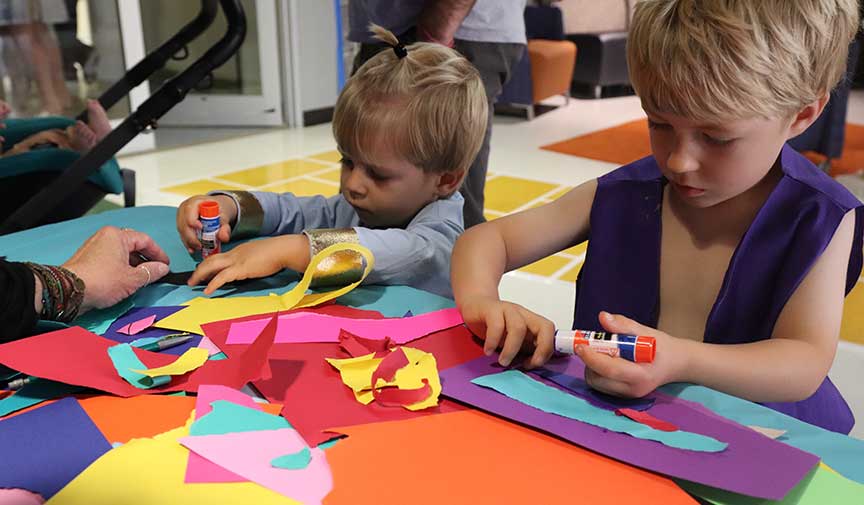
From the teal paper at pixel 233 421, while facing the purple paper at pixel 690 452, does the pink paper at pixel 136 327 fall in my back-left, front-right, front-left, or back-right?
back-left

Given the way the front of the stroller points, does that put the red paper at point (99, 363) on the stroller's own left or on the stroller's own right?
on the stroller's own left

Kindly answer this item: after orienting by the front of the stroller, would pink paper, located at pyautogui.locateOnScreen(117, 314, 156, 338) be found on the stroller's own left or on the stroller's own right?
on the stroller's own left

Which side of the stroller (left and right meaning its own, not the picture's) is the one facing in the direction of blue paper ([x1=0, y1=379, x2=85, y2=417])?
left

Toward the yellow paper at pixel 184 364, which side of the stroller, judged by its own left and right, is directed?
left

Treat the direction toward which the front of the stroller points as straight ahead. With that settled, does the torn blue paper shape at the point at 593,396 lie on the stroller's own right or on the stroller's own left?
on the stroller's own left

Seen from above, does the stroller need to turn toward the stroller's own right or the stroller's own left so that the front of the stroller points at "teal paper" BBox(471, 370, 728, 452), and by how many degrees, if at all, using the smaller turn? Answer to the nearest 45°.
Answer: approximately 90° to the stroller's own left

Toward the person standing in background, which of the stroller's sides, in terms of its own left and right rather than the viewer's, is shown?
back

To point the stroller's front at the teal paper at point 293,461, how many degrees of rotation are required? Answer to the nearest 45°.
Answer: approximately 90° to its left

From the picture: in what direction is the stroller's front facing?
to the viewer's left
